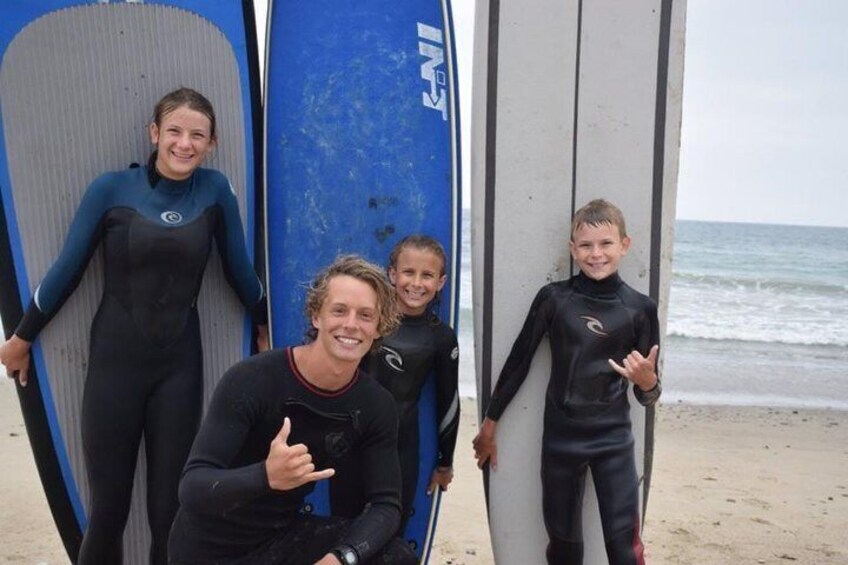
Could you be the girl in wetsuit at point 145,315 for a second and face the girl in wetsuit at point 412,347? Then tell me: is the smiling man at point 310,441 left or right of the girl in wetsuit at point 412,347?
right

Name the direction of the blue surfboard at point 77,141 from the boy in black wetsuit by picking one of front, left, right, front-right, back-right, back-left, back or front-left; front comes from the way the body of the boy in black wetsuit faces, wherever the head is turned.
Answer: right

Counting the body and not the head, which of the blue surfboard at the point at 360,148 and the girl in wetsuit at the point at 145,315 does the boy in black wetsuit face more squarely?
the girl in wetsuit

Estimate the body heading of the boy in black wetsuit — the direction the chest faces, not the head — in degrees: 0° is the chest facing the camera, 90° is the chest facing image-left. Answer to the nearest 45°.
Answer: approximately 0°
